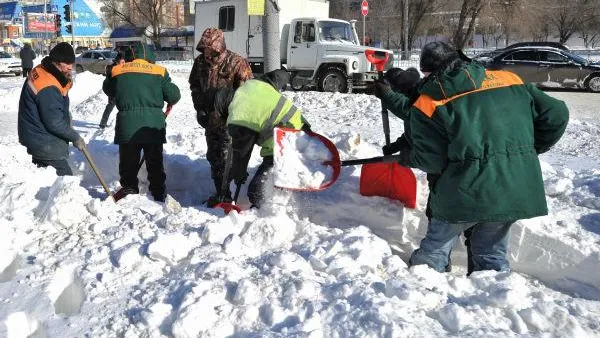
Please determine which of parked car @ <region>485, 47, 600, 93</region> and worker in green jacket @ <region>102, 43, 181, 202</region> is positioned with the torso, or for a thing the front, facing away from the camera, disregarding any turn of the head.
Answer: the worker in green jacket

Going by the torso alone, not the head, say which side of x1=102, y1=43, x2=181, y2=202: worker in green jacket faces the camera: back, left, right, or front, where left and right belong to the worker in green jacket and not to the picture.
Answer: back

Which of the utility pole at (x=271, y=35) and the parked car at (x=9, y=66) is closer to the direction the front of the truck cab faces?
the utility pole

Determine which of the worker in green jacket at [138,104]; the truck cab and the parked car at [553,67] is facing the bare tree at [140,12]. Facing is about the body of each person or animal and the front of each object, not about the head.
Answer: the worker in green jacket

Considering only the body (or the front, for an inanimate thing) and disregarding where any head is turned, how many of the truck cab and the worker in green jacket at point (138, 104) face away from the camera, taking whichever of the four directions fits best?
1

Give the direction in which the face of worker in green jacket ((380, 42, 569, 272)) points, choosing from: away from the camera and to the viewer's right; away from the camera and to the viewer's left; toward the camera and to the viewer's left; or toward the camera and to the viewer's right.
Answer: away from the camera and to the viewer's left

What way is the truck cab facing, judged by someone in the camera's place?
facing the viewer and to the right of the viewer

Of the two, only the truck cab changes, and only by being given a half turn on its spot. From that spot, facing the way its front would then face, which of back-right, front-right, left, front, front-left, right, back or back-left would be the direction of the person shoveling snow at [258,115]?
back-left

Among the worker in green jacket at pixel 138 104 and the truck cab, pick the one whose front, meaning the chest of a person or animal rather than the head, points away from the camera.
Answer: the worker in green jacket

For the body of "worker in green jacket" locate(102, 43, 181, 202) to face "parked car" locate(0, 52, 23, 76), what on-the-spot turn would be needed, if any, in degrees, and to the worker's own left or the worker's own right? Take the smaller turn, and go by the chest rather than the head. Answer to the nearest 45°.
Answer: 0° — they already face it

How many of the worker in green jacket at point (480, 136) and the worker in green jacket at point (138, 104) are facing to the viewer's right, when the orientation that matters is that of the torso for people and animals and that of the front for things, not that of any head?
0

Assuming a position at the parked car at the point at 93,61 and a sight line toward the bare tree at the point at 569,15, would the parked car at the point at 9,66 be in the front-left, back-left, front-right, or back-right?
back-left

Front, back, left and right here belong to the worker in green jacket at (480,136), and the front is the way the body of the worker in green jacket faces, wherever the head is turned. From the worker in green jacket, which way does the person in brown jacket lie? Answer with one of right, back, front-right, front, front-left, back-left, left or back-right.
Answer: front

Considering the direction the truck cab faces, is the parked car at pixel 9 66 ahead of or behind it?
behind

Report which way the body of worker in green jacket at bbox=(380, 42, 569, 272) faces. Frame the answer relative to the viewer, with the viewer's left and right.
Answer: facing away from the viewer and to the left of the viewer

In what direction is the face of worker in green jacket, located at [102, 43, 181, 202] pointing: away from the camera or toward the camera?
away from the camera
